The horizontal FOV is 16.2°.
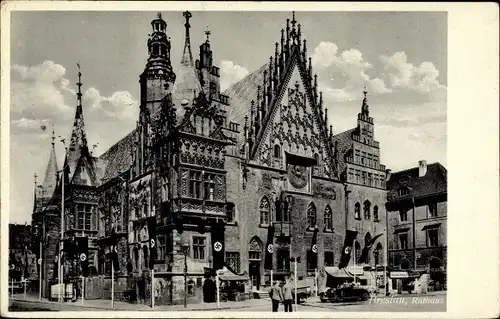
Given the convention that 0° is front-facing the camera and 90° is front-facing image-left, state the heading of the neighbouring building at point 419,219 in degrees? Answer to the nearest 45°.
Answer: approximately 45°

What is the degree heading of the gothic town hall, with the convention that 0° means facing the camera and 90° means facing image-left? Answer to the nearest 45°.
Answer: approximately 315°

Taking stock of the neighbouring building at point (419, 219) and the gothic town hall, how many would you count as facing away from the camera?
0
